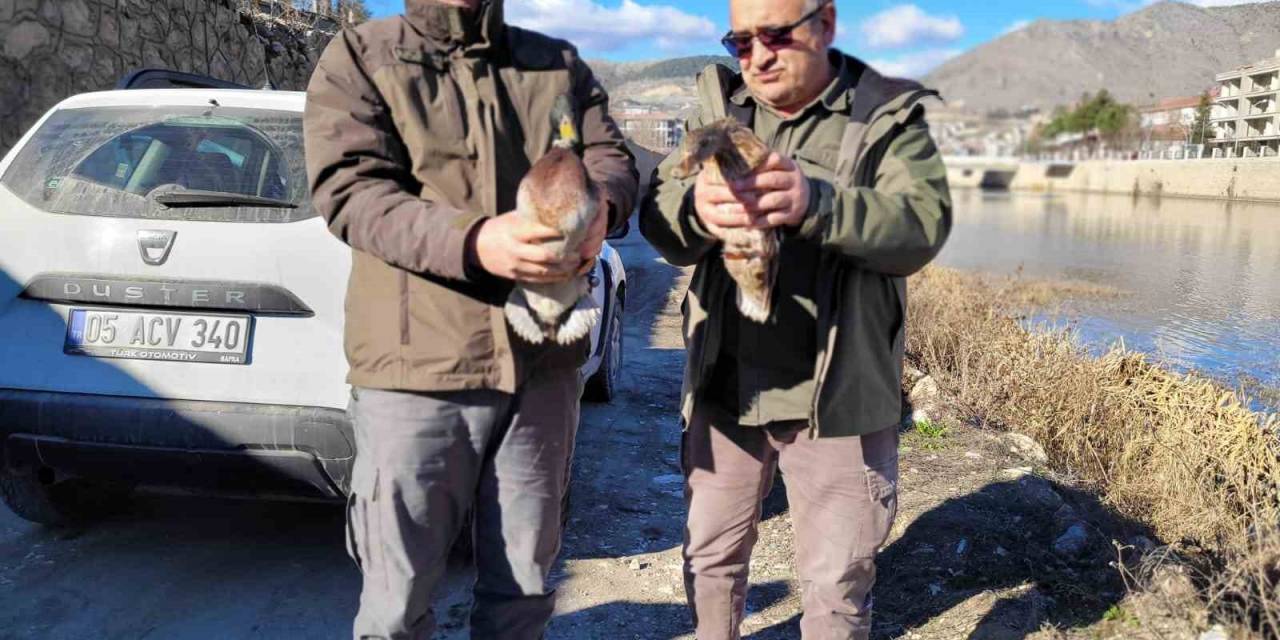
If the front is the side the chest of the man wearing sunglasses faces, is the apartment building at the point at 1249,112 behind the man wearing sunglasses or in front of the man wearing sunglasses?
behind

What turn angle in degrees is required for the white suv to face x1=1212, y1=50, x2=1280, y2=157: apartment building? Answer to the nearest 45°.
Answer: approximately 45° to its right

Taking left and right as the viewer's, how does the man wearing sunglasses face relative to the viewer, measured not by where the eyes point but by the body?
facing the viewer and to the left of the viewer

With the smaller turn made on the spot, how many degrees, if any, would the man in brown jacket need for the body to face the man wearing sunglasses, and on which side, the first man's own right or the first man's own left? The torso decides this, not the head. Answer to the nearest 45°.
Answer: approximately 45° to the first man's own left

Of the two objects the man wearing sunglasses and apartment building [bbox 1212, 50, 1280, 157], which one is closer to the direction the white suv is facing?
the apartment building

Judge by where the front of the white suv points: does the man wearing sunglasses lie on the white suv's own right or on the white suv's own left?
on the white suv's own right

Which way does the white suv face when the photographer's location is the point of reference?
facing away from the viewer and to the right of the viewer

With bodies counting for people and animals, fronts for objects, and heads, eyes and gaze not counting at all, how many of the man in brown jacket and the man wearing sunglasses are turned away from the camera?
0

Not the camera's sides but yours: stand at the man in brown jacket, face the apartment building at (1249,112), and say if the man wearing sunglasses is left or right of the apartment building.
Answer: right

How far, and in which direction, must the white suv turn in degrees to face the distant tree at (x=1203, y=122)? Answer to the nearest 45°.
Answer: approximately 45° to its right

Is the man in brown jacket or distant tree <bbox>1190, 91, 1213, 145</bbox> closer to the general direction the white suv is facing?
the distant tree

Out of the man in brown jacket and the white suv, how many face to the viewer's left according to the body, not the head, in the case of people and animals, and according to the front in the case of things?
0

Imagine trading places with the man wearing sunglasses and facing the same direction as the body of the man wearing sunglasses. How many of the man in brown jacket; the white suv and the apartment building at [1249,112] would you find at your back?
1

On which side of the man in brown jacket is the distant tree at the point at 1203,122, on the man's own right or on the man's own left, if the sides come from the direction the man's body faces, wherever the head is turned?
on the man's own left

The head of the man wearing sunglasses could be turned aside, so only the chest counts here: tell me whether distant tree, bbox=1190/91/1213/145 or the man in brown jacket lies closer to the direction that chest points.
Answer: the man in brown jacket

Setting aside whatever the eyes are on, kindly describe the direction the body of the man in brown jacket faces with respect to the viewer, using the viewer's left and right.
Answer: facing the viewer and to the right of the viewer
